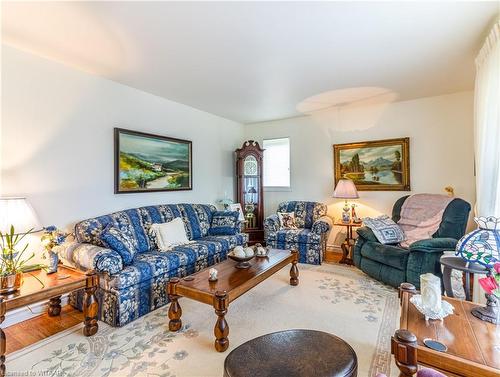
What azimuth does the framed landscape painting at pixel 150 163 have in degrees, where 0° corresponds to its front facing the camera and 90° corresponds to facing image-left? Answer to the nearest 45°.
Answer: approximately 315°

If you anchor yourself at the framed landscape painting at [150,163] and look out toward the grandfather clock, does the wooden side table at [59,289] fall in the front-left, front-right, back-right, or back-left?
back-right

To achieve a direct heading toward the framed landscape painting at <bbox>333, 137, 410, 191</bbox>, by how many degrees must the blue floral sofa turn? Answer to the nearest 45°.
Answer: approximately 45° to its left

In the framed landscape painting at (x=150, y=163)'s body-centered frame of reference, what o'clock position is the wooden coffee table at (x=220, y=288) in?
The wooden coffee table is roughly at 1 o'clock from the framed landscape painting.

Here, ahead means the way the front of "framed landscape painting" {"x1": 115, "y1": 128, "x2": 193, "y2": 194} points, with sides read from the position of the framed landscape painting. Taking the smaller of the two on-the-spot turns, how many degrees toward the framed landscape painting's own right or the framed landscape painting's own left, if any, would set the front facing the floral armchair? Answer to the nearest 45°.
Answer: approximately 45° to the framed landscape painting's own left

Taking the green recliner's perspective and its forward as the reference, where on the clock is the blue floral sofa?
The blue floral sofa is roughly at 12 o'clock from the green recliner.
